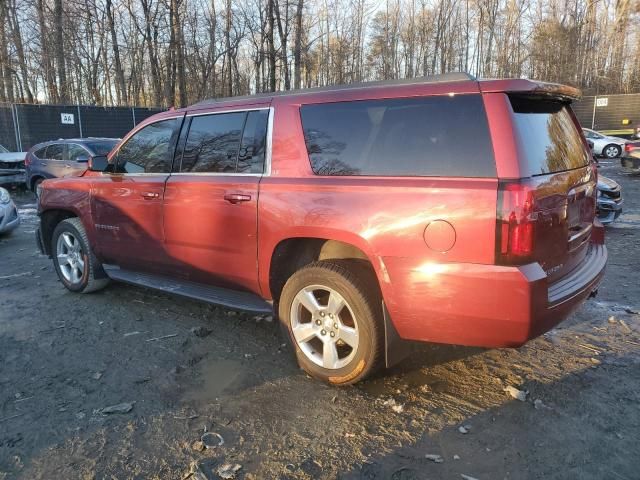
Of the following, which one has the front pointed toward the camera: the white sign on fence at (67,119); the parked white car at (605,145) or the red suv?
the white sign on fence

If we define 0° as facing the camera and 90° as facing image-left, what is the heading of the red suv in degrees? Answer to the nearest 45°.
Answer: approximately 135°

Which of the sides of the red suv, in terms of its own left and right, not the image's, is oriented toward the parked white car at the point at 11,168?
front

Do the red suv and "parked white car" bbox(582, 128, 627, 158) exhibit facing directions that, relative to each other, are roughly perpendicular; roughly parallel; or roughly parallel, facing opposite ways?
roughly parallel, facing opposite ways

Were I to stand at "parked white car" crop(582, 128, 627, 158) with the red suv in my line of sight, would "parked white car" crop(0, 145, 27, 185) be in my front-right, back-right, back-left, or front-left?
front-right

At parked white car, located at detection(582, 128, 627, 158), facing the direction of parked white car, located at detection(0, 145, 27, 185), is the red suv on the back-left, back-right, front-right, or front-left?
front-left

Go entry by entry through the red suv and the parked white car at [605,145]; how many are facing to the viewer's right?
1

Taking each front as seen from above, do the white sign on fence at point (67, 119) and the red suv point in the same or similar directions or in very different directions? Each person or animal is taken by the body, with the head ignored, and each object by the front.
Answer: very different directions

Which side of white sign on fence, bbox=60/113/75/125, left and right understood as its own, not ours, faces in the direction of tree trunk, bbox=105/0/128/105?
back

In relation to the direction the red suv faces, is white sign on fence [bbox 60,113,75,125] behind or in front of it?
in front

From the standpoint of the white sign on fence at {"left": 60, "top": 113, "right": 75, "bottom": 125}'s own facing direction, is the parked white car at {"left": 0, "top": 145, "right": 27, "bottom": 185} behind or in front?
in front

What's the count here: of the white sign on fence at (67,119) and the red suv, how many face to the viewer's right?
0

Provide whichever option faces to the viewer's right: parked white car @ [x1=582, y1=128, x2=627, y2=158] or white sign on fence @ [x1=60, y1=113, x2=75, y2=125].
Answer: the parked white car

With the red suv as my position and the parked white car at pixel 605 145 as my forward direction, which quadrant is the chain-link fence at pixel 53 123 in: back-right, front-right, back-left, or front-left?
front-left

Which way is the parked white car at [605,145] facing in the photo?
to the viewer's right

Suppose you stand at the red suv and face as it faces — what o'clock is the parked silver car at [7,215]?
The parked silver car is roughly at 12 o'clock from the red suv.

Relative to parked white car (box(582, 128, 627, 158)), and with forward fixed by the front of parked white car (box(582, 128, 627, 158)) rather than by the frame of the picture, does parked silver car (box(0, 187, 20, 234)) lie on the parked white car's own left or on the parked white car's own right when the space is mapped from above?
on the parked white car's own right

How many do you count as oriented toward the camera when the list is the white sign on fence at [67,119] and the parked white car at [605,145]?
1

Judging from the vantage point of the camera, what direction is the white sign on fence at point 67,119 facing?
facing the viewer
